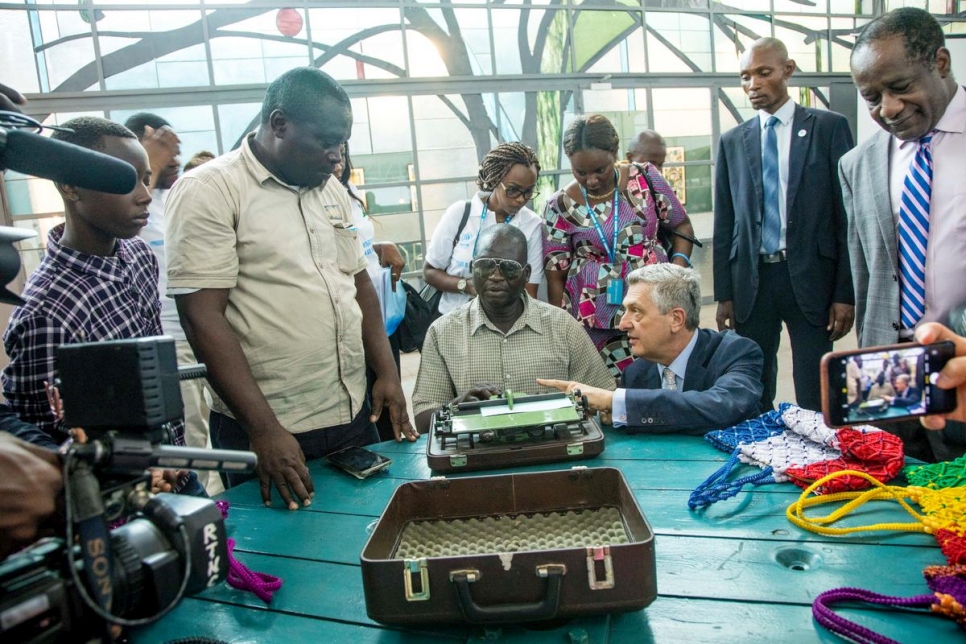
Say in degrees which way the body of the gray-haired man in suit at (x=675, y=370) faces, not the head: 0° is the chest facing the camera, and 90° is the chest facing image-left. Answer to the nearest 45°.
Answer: approximately 45°

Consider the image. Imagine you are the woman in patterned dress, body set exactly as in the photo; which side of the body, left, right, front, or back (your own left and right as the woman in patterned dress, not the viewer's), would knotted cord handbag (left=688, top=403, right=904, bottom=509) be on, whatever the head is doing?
front

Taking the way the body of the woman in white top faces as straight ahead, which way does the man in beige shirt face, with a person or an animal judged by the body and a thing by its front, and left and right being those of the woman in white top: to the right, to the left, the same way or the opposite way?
the same way

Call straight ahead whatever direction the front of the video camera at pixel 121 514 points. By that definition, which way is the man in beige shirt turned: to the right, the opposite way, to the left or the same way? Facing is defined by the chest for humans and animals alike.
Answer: to the right

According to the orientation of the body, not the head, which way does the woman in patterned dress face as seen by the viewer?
toward the camera

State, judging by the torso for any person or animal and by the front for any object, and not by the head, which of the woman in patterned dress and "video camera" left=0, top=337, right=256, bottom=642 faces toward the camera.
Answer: the woman in patterned dress

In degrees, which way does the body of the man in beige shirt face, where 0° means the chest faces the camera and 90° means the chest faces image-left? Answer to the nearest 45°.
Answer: approximately 315°

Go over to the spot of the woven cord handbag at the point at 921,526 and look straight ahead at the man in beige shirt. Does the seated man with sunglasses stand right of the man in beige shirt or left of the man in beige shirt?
right

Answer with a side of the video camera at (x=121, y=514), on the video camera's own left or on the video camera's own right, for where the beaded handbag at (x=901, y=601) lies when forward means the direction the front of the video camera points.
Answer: on the video camera's own right

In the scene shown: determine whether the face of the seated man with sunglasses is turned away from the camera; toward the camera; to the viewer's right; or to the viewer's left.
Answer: toward the camera

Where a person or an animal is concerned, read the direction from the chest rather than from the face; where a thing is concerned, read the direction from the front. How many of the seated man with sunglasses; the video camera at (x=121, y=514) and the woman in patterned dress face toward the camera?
2

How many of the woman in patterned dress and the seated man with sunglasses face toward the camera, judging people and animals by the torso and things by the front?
2

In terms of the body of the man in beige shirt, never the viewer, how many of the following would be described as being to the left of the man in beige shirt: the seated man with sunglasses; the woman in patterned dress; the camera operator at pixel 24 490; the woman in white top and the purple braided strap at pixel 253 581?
3

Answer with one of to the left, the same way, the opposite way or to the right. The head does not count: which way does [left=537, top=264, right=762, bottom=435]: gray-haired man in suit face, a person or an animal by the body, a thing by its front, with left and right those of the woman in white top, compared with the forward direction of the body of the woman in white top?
to the right

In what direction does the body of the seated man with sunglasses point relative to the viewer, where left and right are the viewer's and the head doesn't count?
facing the viewer

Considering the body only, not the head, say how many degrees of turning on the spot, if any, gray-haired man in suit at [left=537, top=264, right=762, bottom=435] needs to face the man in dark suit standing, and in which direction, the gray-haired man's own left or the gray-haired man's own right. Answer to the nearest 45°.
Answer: approximately 180°

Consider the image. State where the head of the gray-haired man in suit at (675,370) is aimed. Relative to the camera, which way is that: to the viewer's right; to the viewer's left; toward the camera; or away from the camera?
to the viewer's left
